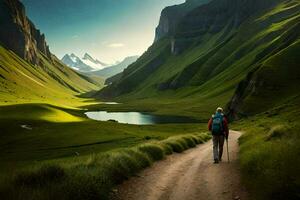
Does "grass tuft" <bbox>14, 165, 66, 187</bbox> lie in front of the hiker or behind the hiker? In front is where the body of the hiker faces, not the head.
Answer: behind

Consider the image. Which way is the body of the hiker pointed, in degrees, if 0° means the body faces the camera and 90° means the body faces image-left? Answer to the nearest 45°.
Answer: approximately 180°
